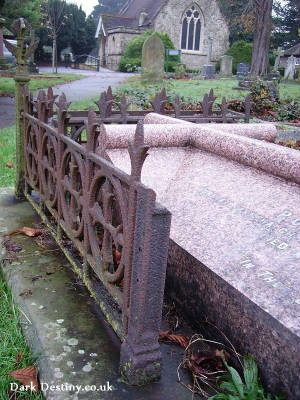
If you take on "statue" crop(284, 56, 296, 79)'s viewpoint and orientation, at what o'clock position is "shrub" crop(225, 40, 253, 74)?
The shrub is roughly at 3 o'clock from the statue.

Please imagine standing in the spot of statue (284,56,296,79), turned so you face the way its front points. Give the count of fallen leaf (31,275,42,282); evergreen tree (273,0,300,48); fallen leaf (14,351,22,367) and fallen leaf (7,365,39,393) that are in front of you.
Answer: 3

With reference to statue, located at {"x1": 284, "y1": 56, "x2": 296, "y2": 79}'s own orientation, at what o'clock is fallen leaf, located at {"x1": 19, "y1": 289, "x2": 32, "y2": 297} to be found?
The fallen leaf is roughly at 12 o'clock from the statue.

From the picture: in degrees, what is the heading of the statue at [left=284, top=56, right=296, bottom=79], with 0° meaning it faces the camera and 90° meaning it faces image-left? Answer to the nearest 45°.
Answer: approximately 0°

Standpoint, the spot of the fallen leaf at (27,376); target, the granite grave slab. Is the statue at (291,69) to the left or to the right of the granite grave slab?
left

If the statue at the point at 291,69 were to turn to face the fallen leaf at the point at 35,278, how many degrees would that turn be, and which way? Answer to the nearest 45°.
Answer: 0° — it already faces it

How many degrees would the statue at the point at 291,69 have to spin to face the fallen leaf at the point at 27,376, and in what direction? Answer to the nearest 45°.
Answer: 0° — it already faces it

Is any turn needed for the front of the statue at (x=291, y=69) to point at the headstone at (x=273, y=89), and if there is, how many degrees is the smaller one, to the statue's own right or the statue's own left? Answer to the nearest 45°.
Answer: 0° — it already faces it

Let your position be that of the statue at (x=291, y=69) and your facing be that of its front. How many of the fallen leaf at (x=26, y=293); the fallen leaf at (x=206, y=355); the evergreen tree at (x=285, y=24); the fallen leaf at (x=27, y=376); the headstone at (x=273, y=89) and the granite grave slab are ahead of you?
5

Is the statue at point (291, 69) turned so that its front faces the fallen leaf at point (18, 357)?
yes

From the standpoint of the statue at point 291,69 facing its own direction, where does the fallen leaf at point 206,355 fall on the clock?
The fallen leaf is roughly at 12 o'clock from the statue.

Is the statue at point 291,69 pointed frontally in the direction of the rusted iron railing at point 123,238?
yes
